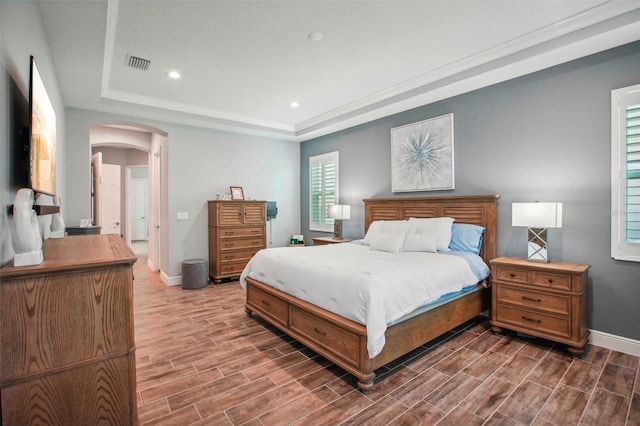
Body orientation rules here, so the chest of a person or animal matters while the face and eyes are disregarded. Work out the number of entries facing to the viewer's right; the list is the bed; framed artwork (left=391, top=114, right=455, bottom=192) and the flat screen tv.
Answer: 1

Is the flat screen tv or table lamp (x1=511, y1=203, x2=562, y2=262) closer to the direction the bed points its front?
the flat screen tv

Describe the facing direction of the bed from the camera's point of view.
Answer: facing the viewer and to the left of the viewer

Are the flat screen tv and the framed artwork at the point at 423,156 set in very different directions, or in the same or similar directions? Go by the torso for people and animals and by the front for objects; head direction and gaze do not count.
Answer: very different directions

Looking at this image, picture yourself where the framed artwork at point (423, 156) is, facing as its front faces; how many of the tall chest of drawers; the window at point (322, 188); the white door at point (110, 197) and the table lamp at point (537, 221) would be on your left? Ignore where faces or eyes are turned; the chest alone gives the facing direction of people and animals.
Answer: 1

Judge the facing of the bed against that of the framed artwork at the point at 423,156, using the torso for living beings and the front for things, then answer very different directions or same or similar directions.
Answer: same or similar directions

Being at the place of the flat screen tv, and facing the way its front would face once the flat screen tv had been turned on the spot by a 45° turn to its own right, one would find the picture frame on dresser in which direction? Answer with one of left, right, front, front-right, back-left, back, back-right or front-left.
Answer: left

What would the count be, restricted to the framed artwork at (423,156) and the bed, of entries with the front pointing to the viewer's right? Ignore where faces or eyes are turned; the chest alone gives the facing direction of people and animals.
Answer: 0

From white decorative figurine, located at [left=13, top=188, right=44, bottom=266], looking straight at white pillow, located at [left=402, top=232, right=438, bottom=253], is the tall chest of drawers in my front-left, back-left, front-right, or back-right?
front-left

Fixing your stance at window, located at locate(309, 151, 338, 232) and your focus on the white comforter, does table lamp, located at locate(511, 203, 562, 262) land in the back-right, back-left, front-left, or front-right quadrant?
front-left

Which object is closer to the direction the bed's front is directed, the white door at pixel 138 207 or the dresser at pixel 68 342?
the dresser

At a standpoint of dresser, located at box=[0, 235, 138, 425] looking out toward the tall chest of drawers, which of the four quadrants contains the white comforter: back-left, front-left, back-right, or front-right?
front-right

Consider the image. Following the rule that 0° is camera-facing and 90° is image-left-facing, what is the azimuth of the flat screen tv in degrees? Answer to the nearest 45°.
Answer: approximately 270°

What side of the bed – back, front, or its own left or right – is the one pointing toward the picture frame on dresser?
right
